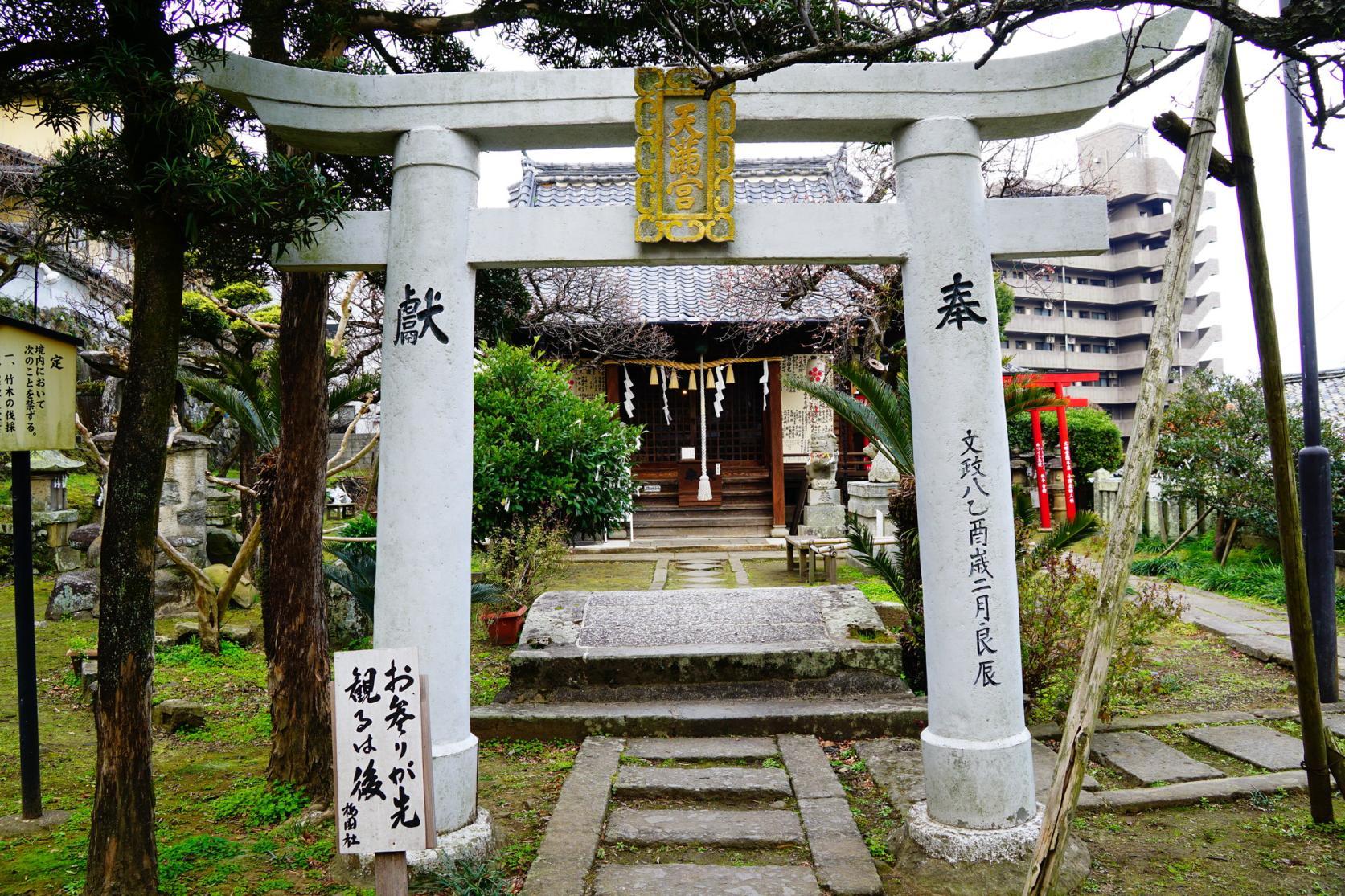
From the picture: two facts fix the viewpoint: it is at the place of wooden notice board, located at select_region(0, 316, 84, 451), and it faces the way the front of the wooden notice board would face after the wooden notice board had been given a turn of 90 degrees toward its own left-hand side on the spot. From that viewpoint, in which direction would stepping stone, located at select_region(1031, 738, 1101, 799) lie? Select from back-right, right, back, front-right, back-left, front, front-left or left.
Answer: front-right

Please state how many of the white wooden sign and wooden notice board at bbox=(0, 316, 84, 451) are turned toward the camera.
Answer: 2

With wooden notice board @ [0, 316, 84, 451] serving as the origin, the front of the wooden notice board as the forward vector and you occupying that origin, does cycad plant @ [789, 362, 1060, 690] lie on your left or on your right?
on your left

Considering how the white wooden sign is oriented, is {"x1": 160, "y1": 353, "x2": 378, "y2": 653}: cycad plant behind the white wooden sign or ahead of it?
behind

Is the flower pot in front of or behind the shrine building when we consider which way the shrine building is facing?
in front

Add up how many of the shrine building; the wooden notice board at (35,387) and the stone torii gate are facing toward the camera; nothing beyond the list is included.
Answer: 3

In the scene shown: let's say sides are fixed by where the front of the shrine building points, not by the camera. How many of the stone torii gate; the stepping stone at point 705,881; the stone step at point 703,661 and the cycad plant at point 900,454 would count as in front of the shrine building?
4

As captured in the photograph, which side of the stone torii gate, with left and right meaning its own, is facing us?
front

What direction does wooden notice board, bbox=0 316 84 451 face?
toward the camera

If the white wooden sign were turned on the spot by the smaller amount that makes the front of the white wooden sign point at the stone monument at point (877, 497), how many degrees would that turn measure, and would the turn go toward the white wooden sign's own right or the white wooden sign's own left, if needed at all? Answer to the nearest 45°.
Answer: approximately 135° to the white wooden sign's own left

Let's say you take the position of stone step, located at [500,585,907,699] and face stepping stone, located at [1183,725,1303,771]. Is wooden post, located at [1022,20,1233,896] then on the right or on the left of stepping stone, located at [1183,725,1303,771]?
right

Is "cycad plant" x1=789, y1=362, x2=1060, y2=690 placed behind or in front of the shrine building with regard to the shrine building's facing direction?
in front

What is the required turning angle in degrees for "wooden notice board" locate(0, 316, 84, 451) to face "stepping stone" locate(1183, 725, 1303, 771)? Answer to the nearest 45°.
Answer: approximately 45° to its left
